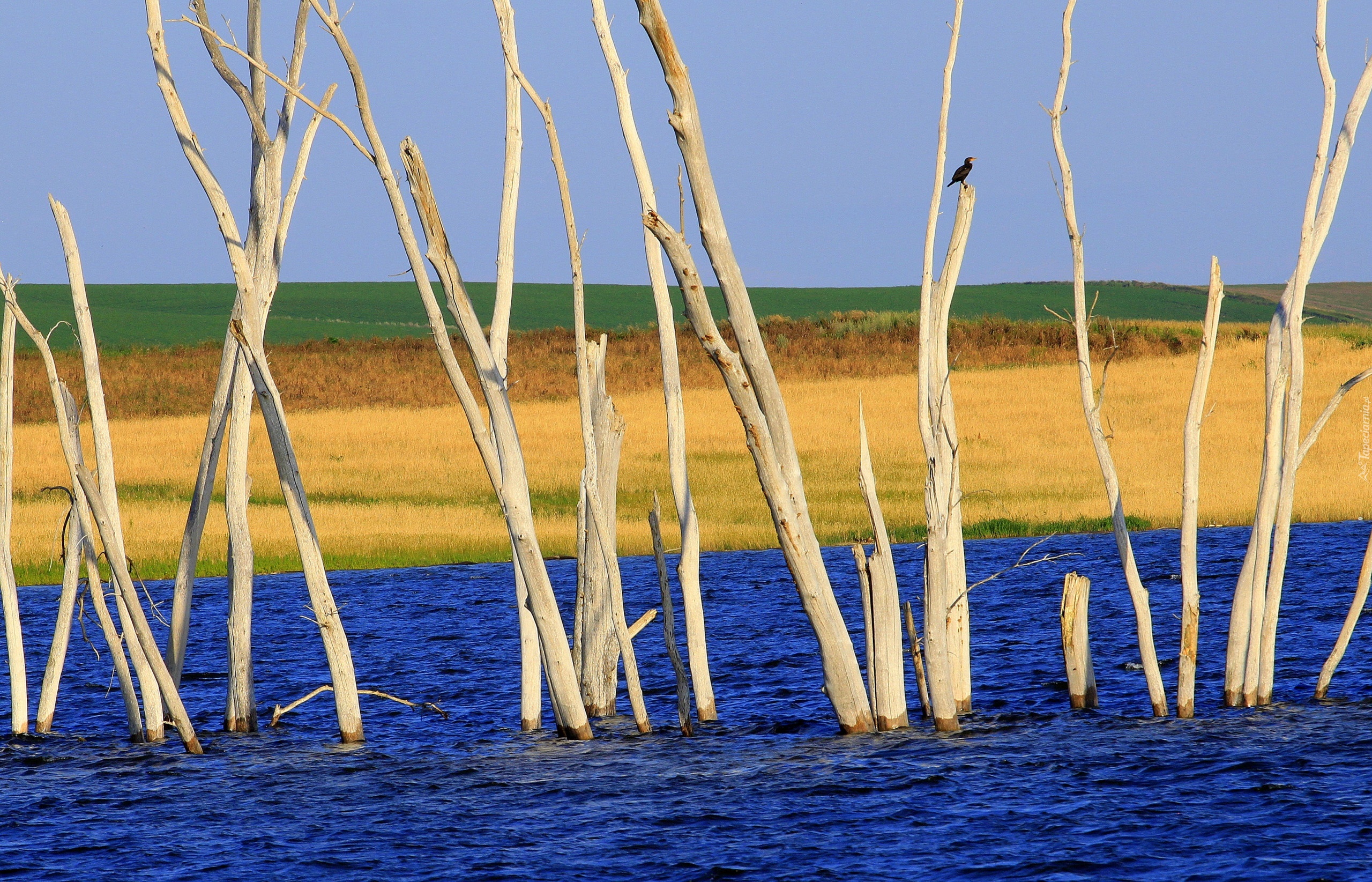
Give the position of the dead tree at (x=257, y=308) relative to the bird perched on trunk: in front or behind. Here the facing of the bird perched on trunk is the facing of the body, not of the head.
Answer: behind

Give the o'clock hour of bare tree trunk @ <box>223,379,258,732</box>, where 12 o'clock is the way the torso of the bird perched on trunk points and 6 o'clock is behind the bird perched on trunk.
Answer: The bare tree trunk is roughly at 6 o'clock from the bird perched on trunk.

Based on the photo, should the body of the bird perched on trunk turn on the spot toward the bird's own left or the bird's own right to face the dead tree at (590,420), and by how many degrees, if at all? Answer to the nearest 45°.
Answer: approximately 180°

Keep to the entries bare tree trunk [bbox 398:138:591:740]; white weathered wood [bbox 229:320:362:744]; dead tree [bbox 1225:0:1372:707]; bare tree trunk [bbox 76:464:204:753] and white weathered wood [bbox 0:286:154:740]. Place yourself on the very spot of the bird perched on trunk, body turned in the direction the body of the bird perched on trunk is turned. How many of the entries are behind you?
4

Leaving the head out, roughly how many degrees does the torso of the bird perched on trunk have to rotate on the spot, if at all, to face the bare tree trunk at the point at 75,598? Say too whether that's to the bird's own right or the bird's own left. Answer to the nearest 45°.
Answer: approximately 180°

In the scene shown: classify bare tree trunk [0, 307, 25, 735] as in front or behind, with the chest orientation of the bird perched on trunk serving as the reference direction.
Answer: behind

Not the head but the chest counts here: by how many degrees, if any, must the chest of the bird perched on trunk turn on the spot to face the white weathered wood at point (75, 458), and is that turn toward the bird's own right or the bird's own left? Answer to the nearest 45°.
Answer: approximately 180°

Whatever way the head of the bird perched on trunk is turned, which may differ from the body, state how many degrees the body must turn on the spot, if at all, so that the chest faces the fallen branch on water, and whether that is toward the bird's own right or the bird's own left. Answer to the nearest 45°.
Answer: approximately 180°

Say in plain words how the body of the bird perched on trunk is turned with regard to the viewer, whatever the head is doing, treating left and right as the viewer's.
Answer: facing to the right of the viewer

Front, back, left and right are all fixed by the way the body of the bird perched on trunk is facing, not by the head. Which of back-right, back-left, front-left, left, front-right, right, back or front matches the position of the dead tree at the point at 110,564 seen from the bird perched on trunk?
back

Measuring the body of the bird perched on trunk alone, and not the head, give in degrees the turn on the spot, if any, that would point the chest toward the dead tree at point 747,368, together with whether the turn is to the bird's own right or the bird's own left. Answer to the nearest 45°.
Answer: approximately 135° to the bird's own right
